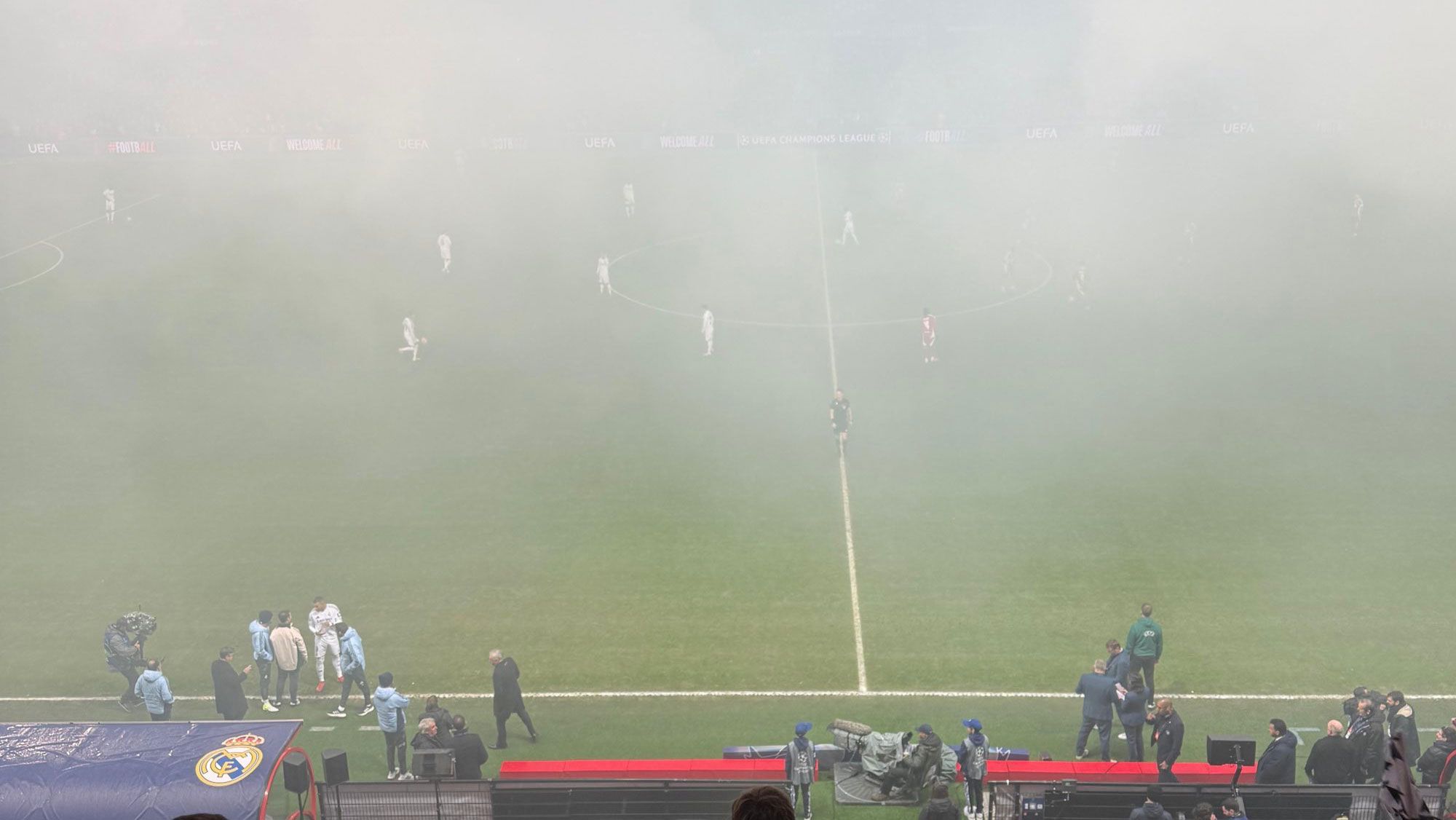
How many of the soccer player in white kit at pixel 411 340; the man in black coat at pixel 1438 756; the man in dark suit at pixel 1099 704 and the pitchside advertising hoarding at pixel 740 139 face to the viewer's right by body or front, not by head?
1

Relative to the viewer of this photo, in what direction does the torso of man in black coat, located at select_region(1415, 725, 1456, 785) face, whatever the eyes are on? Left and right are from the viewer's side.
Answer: facing to the left of the viewer

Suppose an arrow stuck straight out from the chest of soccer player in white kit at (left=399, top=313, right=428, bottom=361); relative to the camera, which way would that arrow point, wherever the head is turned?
to the viewer's right
